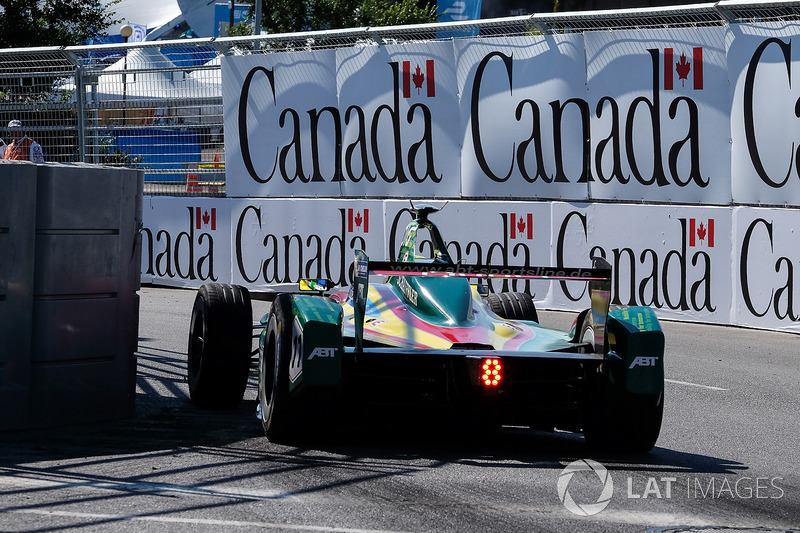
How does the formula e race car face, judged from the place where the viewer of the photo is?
facing away from the viewer

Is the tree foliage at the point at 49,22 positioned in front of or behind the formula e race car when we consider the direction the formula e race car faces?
in front

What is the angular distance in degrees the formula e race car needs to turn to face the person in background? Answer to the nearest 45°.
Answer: approximately 45° to its left

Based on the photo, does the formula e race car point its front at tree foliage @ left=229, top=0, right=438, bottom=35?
yes

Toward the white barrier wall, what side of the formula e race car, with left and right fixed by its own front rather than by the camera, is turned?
front

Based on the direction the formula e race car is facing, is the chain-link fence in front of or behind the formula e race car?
in front

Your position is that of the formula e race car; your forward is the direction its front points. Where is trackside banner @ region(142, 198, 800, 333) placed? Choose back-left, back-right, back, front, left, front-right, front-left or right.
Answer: front

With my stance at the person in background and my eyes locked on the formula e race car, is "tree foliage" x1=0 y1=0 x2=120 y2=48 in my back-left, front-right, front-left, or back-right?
back-left
